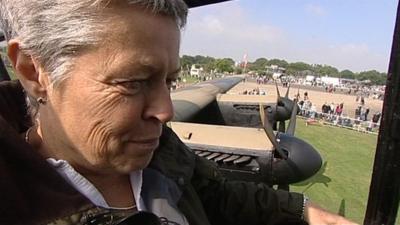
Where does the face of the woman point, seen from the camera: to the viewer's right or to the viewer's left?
to the viewer's right

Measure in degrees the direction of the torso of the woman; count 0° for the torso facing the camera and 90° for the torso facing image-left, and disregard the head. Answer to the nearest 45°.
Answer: approximately 315°
